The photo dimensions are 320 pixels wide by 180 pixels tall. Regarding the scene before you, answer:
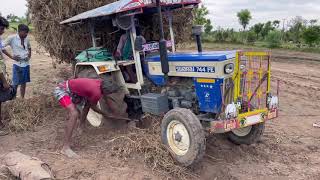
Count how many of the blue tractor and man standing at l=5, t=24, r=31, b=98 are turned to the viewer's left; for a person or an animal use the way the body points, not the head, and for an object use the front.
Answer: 0

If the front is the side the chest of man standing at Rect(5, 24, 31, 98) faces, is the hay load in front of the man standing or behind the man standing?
in front

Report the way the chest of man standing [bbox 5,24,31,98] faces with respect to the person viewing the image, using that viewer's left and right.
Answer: facing the viewer and to the right of the viewer

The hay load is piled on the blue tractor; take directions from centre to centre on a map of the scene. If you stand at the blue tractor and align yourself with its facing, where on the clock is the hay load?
The hay load is roughly at 6 o'clock from the blue tractor.

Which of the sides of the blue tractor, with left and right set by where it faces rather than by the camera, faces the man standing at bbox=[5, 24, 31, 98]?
back

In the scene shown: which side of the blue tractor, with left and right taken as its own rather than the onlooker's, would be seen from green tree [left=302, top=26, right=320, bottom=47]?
left

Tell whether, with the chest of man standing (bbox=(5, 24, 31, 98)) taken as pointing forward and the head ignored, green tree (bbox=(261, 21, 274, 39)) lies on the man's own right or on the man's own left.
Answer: on the man's own left

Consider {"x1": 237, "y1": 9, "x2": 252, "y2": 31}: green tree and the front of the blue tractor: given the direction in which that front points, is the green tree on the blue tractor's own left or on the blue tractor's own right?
on the blue tractor's own left

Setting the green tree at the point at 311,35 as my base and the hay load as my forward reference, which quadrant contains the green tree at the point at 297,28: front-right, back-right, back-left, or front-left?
back-right

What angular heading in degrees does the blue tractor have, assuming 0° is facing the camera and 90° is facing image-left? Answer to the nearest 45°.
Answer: approximately 315°
